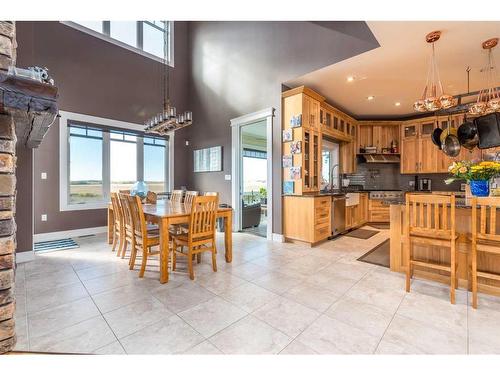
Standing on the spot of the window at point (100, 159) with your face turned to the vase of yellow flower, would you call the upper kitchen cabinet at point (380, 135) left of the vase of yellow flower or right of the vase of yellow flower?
left

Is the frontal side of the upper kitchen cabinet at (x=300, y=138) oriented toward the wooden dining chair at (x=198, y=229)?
no

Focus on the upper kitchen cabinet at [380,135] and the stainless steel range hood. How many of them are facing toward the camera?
2

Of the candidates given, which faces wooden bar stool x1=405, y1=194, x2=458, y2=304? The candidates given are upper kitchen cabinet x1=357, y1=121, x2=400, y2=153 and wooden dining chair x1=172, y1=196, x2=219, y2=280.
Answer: the upper kitchen cabinet

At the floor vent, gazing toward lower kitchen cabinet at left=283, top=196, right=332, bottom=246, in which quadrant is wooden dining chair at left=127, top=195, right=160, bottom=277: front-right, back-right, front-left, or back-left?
front-right

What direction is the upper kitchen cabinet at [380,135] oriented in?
toward the camera

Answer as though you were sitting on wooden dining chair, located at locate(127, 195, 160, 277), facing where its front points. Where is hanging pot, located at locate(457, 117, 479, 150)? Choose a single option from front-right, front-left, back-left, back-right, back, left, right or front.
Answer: front-right

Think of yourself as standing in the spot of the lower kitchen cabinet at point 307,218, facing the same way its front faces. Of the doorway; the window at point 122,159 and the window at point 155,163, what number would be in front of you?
0

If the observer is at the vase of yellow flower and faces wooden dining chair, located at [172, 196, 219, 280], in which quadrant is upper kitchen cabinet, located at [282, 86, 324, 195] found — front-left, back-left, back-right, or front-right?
front-right

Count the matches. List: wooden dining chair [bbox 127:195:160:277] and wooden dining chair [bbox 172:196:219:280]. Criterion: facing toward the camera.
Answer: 0

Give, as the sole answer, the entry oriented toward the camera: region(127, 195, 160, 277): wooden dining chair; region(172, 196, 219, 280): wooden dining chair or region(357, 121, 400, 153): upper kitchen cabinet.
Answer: the upper kitchen cabinet

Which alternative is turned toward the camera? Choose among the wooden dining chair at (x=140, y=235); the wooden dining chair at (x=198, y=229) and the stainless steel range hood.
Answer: the stainless steel range hood

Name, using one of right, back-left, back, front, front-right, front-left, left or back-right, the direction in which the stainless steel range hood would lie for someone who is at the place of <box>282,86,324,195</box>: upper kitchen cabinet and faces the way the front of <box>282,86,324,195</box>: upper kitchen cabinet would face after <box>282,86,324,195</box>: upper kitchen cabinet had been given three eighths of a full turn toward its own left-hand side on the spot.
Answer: front-right

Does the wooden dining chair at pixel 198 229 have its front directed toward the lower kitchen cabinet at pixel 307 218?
no

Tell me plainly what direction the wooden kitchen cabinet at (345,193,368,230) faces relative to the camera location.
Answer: facing the viewer and to the right of the viewer

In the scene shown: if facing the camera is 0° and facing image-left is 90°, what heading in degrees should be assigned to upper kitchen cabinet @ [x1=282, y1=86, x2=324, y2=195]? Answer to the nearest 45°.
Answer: approximately 315°

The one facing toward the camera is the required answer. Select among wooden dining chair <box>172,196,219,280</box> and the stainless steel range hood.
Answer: the stainless steel range hood
